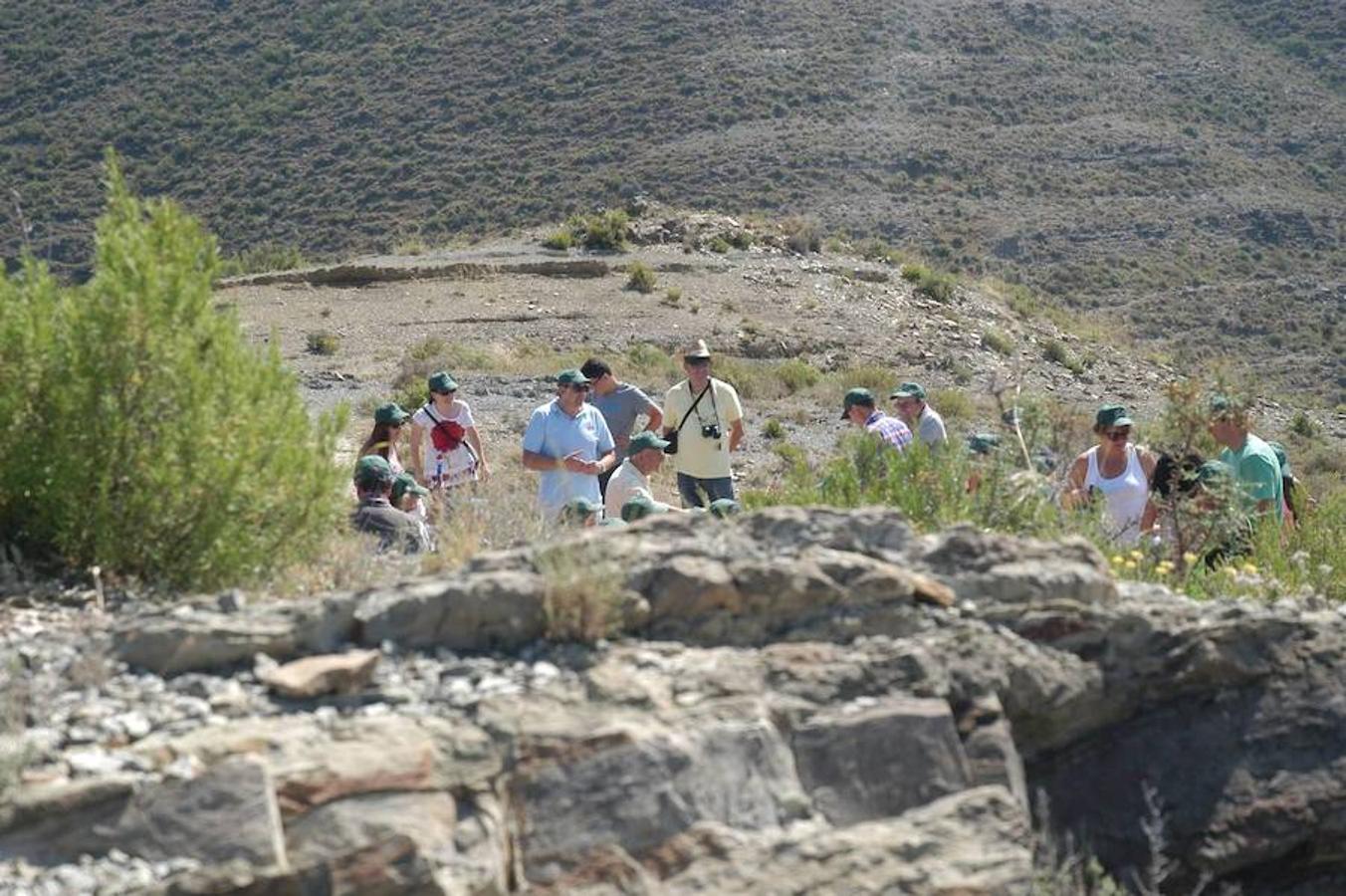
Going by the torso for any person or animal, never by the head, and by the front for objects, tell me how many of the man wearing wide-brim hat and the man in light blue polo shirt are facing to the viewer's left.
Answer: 0

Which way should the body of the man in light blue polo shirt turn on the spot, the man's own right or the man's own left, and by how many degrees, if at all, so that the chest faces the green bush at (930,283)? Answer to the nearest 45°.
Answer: approximately 135° to the man's own left

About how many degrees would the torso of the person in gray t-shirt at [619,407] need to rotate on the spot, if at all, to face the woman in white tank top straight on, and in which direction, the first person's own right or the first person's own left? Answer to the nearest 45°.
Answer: approximately 90° to the first person's own left

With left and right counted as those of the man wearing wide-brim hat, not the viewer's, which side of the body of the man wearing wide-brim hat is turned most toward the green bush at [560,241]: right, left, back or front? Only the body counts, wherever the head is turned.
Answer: back

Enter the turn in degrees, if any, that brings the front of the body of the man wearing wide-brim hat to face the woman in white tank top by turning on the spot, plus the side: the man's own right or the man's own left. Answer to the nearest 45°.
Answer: approximately 45° to the man's own left

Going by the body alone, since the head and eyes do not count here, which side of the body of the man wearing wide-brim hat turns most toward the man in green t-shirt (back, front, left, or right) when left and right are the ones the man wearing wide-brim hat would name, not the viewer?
left

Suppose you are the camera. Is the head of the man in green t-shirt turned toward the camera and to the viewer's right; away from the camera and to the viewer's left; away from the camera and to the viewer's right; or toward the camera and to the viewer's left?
toward the camera and to the viewer's left

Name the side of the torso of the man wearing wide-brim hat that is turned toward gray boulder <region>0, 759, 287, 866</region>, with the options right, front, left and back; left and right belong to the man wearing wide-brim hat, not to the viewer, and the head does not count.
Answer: front

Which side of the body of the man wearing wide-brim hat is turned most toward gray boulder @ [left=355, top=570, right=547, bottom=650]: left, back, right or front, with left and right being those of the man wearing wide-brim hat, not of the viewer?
front

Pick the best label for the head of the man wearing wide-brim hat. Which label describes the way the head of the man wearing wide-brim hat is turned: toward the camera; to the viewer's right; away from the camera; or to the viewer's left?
toward the camera

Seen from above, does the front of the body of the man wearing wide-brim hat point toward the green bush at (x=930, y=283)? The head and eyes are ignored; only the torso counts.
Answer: no

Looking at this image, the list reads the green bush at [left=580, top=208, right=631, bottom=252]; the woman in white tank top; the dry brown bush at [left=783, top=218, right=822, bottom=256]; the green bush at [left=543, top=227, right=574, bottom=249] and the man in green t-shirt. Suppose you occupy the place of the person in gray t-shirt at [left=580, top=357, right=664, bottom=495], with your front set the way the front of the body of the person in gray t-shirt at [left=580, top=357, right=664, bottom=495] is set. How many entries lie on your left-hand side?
2

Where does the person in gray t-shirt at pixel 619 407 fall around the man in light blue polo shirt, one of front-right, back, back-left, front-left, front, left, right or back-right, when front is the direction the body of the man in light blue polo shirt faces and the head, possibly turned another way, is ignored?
back-left

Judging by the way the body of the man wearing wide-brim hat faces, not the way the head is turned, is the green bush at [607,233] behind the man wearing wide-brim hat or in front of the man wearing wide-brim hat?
behind

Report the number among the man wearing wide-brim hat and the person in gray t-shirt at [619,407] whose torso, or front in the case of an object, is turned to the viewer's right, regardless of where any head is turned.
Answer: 0

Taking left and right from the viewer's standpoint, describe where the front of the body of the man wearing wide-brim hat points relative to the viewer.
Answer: facing the viewer

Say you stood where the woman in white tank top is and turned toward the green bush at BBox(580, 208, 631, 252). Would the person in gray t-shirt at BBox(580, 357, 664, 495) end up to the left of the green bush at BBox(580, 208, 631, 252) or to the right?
left
